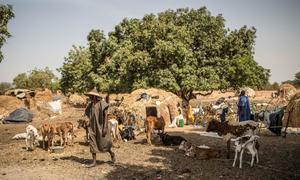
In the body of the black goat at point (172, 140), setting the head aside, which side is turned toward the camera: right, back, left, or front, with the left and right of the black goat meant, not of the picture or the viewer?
left

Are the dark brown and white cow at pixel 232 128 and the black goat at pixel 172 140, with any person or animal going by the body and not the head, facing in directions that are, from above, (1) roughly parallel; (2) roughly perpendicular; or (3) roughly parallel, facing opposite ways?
roughly parallel

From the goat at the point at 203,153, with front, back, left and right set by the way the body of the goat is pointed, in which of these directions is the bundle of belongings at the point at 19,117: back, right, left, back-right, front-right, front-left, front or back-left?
front-right

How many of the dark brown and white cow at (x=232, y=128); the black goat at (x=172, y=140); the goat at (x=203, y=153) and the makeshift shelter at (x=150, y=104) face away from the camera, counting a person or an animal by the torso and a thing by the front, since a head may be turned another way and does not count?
0

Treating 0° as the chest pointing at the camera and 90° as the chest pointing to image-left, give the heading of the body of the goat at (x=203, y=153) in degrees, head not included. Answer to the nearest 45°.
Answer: approximately 90°

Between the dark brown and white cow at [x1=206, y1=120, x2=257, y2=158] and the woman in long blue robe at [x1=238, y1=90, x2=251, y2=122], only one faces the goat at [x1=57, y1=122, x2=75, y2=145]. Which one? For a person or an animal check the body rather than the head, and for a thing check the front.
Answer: the dark brown and white cow at [x1=206, y1=120, x2=257, y2=158]

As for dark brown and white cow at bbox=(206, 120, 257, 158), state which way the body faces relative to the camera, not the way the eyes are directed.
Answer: to the viewer's left

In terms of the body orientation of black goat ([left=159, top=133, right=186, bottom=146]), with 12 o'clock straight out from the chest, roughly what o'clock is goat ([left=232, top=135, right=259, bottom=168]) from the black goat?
The goat is roughly at 8 o'clock from the black goat.

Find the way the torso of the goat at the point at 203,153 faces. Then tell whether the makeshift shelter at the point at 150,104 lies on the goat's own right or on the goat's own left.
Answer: on the goat's own right

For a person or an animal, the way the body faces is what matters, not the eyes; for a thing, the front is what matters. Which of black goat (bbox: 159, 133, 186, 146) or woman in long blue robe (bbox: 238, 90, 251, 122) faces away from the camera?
the woman in long blue robe
